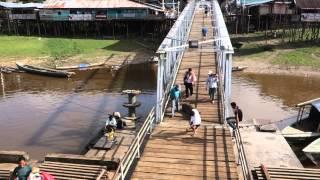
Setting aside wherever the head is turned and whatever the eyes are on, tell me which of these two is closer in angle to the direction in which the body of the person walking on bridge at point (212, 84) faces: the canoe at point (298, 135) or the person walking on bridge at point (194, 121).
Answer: the person walking on bridge

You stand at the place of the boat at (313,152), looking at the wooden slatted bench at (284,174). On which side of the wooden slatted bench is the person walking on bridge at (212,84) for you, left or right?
right

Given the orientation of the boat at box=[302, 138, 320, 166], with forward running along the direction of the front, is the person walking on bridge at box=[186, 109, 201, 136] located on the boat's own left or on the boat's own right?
on the boat's own right

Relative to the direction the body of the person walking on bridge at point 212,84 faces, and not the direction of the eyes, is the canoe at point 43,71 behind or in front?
behind

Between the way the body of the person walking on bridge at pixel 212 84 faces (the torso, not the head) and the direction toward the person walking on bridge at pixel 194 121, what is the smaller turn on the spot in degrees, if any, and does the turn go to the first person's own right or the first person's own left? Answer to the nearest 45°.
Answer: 0° — they already face them

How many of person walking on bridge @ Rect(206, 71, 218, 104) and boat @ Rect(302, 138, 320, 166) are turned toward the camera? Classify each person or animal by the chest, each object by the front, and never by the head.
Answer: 1

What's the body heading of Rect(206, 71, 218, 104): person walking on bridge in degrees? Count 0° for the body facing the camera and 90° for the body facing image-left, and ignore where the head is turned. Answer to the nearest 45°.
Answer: approximately 0°

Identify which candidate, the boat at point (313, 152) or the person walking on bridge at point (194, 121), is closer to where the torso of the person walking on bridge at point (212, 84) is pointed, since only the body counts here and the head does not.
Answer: the person walking on bridge
